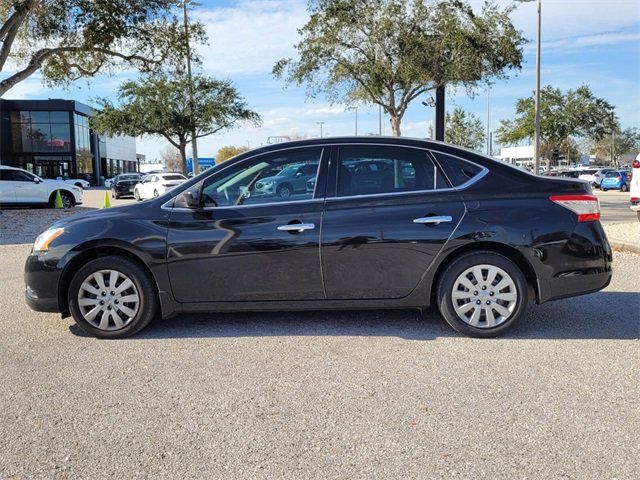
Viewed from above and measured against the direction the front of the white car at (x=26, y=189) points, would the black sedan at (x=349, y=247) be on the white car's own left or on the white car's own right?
on the white car's own right

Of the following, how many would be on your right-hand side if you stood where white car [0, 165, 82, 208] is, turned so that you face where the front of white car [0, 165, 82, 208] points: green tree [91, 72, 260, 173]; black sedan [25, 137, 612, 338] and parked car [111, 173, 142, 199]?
1

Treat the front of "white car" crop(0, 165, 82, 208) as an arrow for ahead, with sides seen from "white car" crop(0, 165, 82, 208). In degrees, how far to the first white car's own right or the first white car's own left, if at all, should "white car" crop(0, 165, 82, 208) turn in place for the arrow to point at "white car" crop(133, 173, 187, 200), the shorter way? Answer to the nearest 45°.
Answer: approximately 45° to the first white car's own left

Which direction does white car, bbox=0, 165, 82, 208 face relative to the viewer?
to the viewer's right

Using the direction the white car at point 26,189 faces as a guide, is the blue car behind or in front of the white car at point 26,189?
in front

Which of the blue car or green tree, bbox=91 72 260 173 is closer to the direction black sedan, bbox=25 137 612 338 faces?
the green tree

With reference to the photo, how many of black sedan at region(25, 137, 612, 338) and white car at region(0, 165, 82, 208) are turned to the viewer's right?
1

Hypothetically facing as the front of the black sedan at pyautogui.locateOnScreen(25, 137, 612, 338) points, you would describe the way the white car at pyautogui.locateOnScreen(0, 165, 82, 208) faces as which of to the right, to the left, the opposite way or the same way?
the opposite way

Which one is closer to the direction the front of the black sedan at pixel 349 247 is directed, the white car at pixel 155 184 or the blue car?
the white car

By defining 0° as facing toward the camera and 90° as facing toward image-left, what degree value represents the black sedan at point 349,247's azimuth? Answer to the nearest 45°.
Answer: approximately 90°
